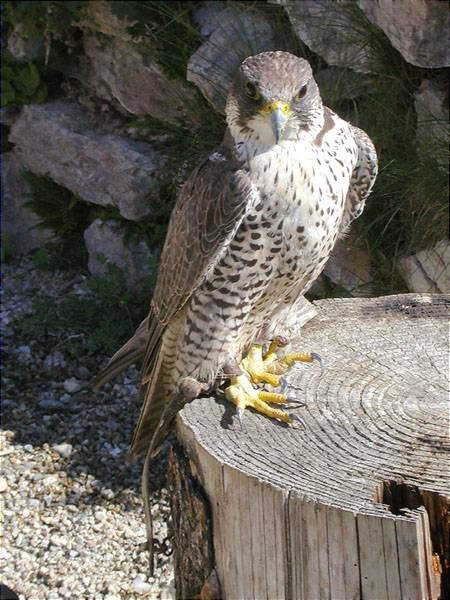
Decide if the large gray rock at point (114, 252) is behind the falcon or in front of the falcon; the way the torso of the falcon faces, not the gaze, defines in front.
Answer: behind

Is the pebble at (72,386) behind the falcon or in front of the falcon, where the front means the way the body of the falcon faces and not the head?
behind

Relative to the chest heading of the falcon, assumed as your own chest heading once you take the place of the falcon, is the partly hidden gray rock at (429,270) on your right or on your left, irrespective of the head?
on your left

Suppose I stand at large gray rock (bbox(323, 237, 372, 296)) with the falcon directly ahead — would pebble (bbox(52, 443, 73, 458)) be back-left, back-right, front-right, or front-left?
front-right

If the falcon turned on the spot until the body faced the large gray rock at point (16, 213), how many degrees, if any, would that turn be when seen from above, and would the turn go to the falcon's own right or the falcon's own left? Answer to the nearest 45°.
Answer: approximately 180°

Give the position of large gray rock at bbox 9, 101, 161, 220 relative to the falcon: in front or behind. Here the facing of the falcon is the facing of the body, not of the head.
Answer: behind
